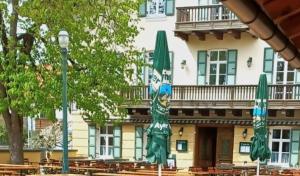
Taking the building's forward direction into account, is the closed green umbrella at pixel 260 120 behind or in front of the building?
in front

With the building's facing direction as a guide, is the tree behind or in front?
in front

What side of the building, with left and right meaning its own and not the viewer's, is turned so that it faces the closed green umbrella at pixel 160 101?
front

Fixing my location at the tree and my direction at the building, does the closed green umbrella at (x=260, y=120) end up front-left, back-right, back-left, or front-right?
front-right

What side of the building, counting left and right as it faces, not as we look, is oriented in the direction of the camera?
front

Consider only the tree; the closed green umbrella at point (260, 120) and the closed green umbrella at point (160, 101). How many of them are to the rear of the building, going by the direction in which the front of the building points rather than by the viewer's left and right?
0
